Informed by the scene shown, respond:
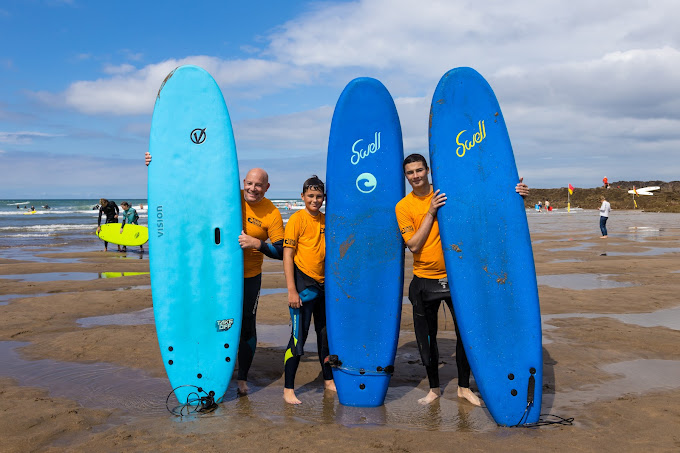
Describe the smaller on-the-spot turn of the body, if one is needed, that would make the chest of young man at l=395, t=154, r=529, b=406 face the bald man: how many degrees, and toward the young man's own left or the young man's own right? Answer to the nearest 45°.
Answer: approximately 90° to the young man's own right

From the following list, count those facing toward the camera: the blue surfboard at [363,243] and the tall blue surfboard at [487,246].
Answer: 2

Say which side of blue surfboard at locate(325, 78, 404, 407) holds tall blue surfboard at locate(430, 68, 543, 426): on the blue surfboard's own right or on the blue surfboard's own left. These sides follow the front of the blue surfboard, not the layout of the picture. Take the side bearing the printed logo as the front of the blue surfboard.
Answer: on the blue surfboard's own left

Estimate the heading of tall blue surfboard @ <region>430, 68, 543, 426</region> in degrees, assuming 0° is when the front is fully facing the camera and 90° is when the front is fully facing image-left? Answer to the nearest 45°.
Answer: approximately 0°

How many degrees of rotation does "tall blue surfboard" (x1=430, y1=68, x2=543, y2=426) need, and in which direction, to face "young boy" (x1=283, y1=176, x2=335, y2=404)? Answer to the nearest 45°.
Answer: approximately 90° to its right

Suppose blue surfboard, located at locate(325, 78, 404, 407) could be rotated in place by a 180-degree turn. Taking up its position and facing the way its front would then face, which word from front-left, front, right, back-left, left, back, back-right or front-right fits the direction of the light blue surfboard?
left

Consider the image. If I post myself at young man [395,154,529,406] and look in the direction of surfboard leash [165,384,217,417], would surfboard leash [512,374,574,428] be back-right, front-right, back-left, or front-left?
back-left

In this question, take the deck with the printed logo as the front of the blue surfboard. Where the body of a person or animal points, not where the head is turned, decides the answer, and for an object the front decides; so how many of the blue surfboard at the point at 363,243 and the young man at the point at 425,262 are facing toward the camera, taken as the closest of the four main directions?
2

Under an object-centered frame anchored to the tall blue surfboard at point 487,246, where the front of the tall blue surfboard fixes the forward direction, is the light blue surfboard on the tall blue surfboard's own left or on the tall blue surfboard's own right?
on the tall blue surfboard's own right

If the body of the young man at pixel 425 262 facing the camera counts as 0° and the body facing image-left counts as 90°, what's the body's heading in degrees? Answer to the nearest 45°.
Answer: approximately 0°

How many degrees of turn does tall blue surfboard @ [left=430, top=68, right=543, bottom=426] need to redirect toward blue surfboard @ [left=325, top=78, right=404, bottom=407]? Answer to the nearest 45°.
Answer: approximately 90° to its right
